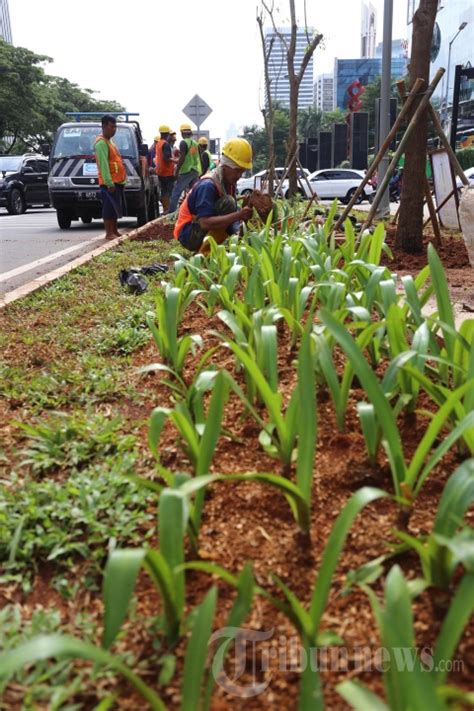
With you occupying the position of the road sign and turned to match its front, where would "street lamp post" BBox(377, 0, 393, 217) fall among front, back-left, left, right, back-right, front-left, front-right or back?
back-right

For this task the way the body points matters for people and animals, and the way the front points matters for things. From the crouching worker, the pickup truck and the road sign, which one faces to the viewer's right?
the crouching worker

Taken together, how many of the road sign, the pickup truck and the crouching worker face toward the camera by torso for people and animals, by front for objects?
1

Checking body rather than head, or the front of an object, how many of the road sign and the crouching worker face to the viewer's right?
1

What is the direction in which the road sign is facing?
away from the camera

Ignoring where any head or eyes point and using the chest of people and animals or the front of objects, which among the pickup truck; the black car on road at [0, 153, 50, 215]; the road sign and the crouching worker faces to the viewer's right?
the crouching worker

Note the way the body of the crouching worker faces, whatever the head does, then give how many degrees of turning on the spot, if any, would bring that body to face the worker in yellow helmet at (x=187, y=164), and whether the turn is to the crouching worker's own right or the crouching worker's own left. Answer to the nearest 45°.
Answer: approximately 90° to the crouching worker's own left

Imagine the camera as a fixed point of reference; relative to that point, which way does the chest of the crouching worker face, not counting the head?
to the viewer's right

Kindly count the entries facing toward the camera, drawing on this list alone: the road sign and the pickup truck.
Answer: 1

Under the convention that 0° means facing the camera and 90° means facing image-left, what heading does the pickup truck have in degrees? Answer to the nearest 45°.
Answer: approximately 0°

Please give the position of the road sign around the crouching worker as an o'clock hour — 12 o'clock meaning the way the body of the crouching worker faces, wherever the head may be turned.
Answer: The road sign is roughly at 9 o'clock from the crouching worker.

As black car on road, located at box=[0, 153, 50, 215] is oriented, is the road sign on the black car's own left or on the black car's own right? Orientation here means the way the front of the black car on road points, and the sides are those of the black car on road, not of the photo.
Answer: on the black car's own left

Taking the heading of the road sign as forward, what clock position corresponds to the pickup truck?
The pickup truck is roughly at 7 o'clock from the road sign.

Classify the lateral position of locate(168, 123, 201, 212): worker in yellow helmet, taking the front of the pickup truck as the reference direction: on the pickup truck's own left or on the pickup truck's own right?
on the pickup truck's own left
